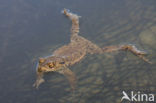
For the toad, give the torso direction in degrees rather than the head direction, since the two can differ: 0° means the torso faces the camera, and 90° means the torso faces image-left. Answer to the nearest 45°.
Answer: approximately 45°
